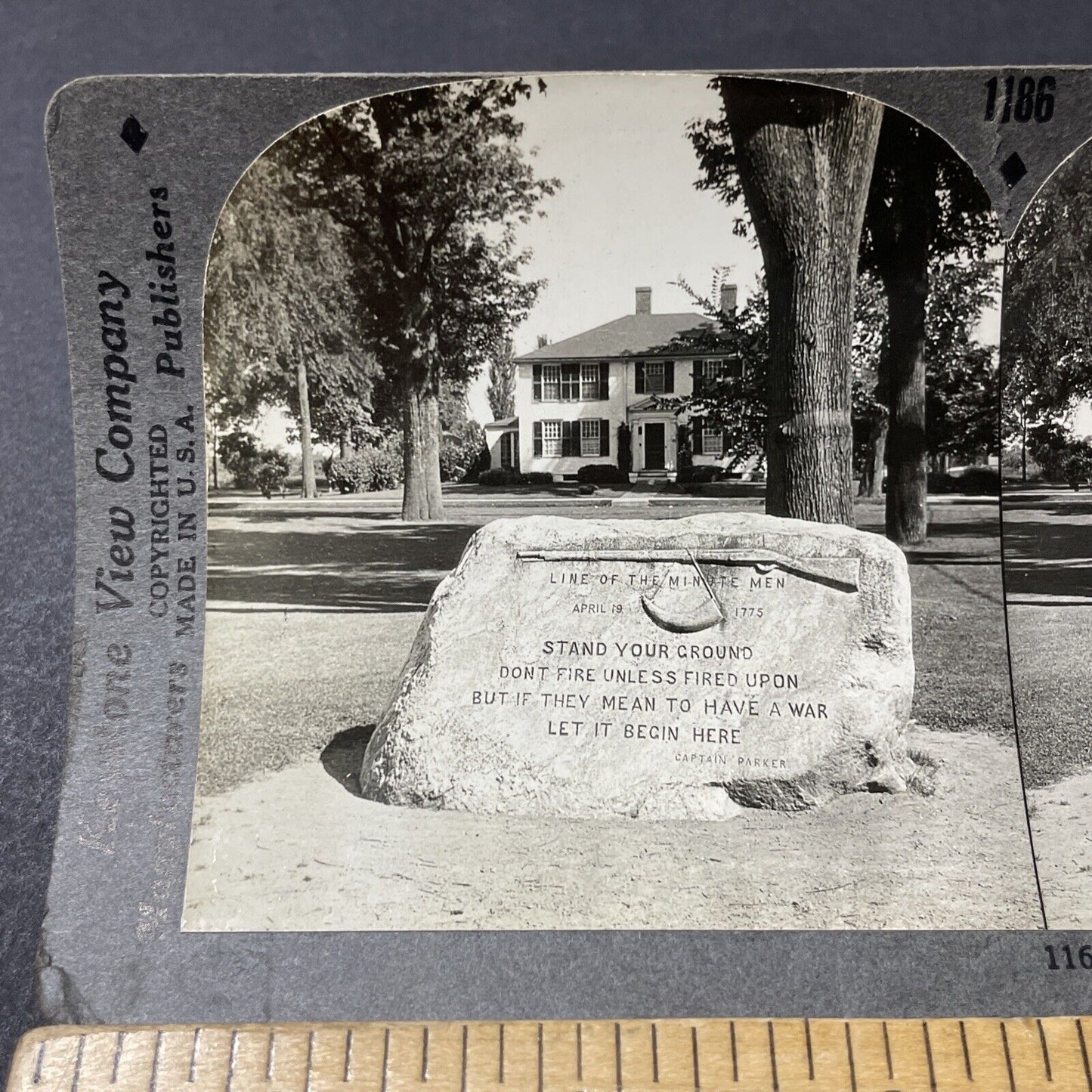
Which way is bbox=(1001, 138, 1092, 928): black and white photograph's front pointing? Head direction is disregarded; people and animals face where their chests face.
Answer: toward the camera
